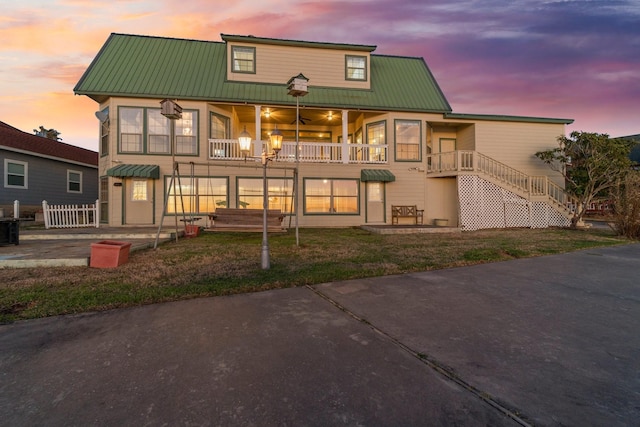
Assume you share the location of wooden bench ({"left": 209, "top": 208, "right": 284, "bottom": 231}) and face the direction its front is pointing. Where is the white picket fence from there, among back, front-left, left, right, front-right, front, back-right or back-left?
back-right

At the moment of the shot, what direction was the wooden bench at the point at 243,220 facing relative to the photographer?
facing the viewer

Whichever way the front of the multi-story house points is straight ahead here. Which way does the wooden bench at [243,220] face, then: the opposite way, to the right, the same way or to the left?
the same way

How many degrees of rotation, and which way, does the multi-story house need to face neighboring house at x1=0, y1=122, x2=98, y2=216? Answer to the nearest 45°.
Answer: approximately 90° to its right

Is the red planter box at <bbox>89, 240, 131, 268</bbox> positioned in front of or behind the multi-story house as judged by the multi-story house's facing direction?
in front

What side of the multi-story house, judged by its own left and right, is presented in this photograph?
front

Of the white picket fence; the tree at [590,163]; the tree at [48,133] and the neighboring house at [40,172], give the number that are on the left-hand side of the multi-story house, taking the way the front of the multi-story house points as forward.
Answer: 1

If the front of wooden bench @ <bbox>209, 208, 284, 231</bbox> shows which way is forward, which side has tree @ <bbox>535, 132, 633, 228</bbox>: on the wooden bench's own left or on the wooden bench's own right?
on the wooden bench's own left

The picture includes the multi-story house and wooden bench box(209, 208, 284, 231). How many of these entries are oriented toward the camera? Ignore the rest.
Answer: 2

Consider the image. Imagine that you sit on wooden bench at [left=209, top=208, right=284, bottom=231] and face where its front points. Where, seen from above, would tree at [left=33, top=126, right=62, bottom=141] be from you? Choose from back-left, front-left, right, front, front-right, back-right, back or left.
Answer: back-right

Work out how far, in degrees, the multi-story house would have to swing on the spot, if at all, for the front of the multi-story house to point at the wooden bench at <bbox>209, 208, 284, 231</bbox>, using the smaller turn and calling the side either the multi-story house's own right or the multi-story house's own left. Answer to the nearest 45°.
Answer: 0° — it already faces it

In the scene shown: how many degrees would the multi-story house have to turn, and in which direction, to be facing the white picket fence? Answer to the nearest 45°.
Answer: approximately 90° to its right

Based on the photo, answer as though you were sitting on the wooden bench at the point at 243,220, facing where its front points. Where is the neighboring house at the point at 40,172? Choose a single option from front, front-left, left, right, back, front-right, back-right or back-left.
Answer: back-right

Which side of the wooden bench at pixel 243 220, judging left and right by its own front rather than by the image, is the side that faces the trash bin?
right

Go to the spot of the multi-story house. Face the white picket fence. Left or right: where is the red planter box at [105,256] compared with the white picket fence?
left
